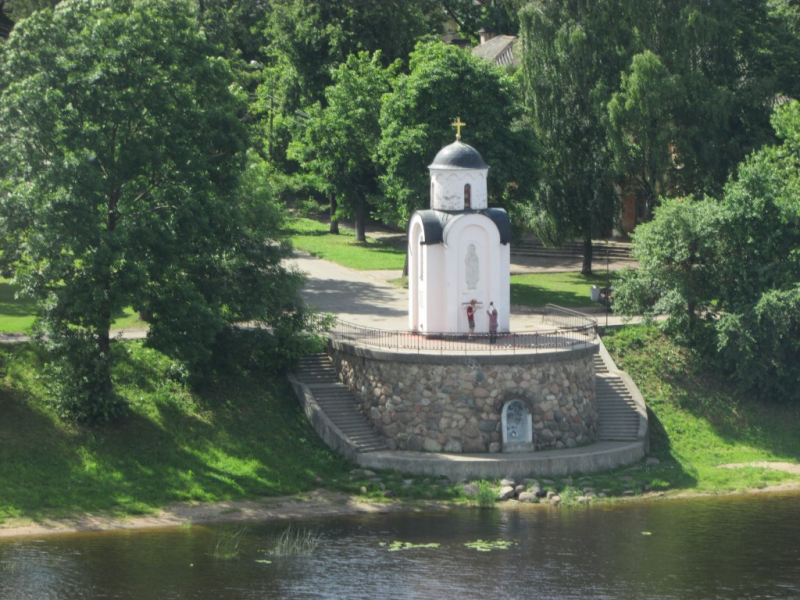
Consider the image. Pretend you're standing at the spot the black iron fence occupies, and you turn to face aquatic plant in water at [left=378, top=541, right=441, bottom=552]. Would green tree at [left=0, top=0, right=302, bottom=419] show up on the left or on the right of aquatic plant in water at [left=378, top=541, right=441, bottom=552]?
right

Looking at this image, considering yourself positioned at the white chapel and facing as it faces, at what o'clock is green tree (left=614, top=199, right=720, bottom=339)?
The green tree is roughly at 8 o'clock from the white chapel.

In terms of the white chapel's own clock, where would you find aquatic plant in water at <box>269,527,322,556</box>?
The aquatic plant in water is roughly at 1 o'clock from the white chapel.

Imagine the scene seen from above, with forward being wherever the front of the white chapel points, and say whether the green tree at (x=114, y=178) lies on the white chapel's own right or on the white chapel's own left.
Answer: on the white chapel's own right

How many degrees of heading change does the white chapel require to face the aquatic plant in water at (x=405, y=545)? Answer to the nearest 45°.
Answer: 0° — it already faces it

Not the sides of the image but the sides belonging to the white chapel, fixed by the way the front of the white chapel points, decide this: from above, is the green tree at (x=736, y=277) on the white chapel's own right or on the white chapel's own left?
on the white chapel's own left

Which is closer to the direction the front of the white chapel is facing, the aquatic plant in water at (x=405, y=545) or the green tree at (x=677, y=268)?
the aquatic plant in water

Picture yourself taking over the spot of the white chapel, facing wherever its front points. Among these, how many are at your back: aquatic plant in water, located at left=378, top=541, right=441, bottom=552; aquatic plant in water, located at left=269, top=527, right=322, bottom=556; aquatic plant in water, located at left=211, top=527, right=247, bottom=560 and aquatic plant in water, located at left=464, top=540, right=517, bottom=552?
0

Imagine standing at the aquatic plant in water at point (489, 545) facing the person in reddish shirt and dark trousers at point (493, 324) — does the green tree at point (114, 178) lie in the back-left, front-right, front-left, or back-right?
front-left

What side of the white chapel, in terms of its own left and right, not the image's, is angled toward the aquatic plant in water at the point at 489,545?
front

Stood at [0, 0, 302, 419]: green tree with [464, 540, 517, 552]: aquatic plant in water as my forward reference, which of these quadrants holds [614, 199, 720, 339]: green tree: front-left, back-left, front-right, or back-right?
front-left

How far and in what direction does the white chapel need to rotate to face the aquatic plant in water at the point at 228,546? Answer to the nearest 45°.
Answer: approximately 45° to its right

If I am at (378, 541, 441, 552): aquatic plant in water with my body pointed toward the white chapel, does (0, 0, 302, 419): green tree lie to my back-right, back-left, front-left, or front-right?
front-left

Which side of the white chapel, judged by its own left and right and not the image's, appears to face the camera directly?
front

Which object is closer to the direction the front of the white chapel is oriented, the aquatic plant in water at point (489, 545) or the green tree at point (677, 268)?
the aquatic plant in water
